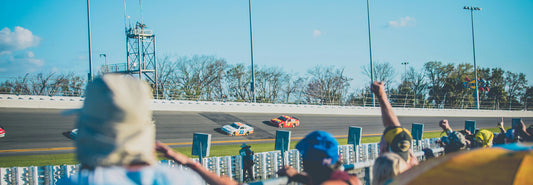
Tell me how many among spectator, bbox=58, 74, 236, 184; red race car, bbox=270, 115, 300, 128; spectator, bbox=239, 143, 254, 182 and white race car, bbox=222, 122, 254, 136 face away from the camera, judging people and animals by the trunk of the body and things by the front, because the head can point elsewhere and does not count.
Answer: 2

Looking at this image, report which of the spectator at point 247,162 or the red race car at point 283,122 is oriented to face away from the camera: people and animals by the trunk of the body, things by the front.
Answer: the spectator

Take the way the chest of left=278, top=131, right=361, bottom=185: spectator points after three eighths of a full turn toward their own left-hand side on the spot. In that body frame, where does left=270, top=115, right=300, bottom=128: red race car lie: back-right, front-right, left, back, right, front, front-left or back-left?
back

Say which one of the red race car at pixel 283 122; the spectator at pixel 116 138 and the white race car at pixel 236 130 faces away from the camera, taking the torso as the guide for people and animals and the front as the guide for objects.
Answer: the spectator

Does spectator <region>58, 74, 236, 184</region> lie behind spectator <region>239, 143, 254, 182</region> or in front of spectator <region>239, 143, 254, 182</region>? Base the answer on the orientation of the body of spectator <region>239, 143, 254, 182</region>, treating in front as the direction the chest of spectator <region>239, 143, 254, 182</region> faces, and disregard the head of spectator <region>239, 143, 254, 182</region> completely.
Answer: behind

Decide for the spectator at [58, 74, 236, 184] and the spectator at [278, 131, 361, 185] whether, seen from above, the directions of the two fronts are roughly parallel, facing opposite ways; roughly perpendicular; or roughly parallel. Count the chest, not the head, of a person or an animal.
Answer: roughly parallel

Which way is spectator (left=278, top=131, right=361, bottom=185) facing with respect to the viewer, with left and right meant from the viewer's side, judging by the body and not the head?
facing away from the viewer and to the left of the viewer

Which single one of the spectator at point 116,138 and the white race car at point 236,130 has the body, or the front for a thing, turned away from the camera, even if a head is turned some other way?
the spectator

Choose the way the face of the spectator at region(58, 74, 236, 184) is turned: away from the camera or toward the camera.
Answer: away from the camera

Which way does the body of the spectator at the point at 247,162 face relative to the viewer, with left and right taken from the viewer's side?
facing away from the viewer

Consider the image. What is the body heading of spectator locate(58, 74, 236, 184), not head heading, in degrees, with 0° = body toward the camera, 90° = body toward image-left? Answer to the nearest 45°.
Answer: approximately 180°

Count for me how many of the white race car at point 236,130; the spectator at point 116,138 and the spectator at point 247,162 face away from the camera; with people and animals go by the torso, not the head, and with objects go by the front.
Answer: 2

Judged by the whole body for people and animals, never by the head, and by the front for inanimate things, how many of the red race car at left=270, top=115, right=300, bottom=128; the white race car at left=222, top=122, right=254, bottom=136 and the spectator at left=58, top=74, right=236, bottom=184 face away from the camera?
1
